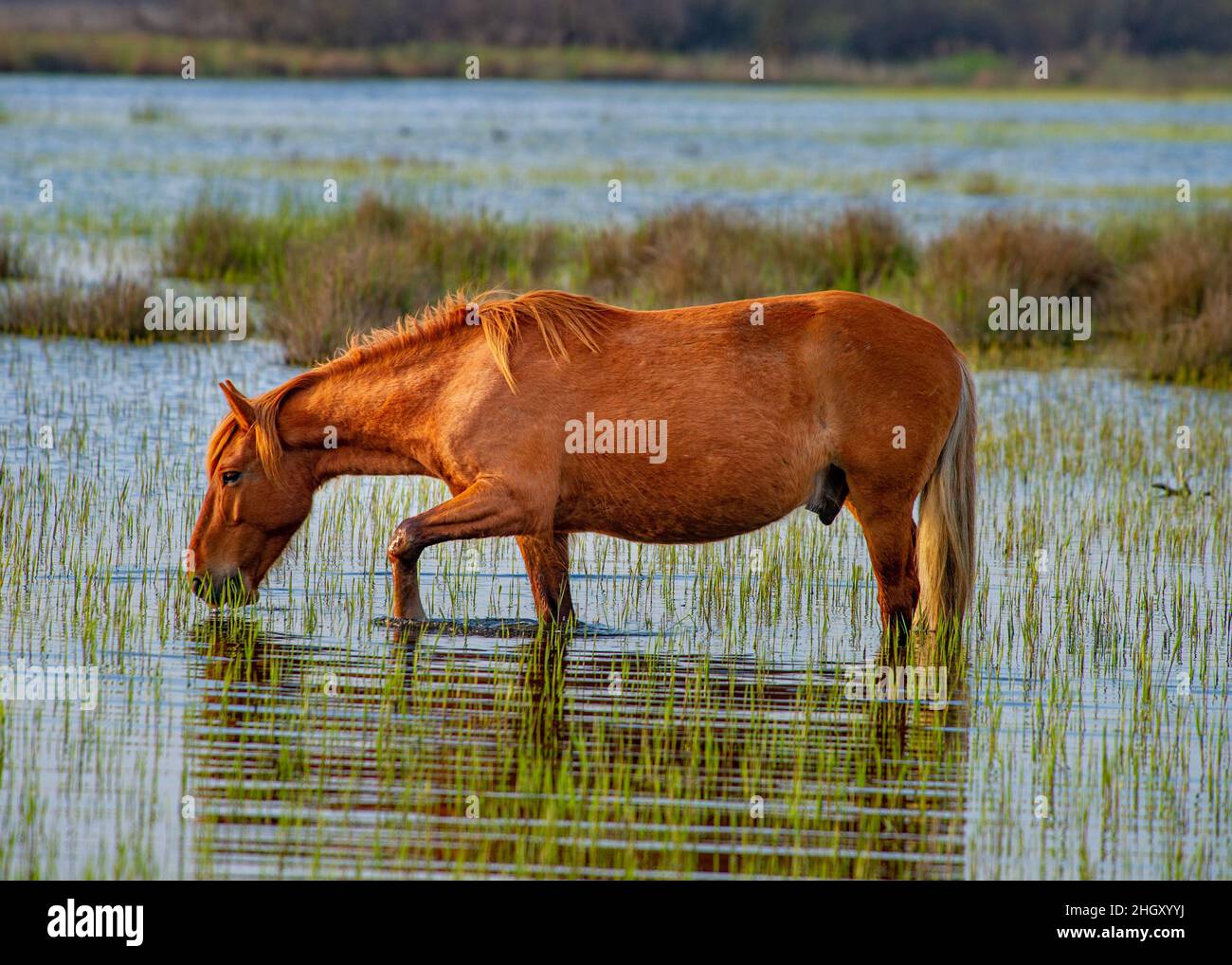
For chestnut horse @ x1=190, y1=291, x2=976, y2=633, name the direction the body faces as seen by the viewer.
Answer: to the viewer's left
